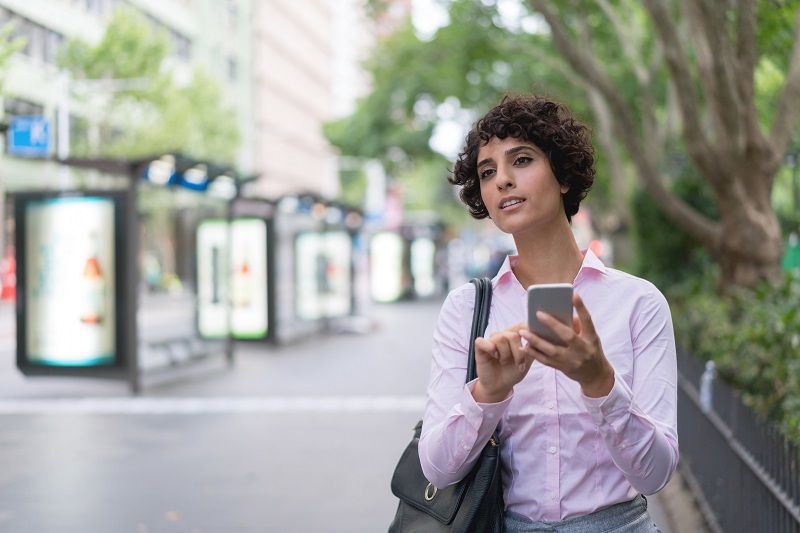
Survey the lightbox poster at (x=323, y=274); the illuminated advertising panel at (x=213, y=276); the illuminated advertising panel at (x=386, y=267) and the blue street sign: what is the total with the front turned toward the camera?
4

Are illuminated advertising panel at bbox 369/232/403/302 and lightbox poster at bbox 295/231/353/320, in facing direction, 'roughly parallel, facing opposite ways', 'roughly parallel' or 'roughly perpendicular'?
roughly parallel

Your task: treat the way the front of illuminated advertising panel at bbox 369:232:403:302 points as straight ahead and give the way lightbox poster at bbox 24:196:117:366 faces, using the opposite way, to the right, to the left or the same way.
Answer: the same way

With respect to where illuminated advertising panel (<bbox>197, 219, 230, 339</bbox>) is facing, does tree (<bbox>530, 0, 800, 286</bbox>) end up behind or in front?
in front

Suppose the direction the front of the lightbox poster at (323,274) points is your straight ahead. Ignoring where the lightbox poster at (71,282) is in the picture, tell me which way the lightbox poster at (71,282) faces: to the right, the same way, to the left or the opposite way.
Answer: the same way

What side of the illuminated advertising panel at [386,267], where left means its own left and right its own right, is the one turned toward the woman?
front

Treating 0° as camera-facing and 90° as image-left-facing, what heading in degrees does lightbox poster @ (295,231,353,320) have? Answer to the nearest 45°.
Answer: approximately 0°

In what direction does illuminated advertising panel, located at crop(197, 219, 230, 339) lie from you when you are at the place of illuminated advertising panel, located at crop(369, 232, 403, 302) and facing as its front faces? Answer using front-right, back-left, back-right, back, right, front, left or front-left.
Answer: front

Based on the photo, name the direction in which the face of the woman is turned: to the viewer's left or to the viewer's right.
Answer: to the viewer's left

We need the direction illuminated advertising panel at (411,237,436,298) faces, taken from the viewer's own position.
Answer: facing the viewer

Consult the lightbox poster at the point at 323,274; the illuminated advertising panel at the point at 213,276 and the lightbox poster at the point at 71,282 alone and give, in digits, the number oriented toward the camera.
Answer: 3

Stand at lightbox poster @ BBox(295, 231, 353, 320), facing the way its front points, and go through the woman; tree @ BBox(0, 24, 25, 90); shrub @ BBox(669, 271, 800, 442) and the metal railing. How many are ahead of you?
4

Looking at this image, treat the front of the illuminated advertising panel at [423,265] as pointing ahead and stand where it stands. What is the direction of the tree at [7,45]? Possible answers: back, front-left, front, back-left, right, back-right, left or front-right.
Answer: front

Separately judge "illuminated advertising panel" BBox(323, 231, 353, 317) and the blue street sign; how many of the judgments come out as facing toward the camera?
2

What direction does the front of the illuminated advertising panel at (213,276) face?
toward the camera

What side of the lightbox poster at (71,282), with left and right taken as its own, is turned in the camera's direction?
front
